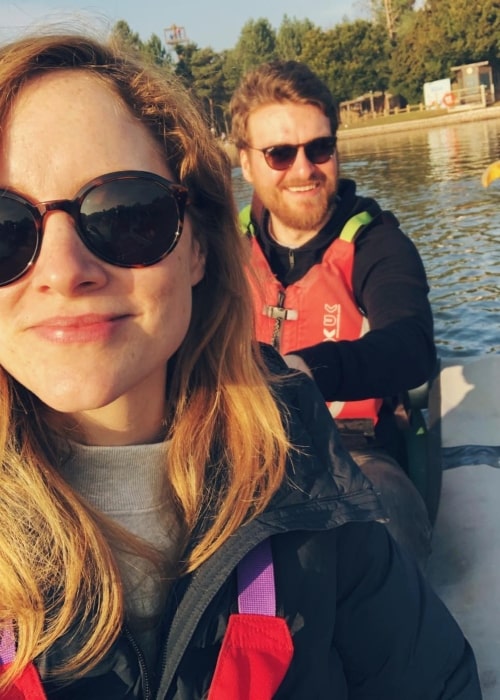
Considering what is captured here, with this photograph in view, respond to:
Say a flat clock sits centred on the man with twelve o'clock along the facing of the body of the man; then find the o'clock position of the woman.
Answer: The woman is roughly at 11 o'clock from the man.

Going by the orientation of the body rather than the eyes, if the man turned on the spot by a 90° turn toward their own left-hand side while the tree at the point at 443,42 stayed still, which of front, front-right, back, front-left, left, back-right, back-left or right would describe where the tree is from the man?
back-left

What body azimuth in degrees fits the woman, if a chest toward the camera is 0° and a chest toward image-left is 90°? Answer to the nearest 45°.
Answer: approximately 0°

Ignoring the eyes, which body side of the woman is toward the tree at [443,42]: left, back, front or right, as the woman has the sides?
back

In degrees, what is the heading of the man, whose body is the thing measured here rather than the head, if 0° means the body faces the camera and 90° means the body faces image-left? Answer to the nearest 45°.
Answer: approximately 45°

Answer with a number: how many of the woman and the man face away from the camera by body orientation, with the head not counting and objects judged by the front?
0

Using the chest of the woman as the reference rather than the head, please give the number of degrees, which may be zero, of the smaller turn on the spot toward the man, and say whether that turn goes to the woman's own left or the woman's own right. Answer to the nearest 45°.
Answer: approximately 180°

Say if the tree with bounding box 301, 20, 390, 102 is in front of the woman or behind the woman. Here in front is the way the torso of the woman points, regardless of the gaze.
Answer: behind

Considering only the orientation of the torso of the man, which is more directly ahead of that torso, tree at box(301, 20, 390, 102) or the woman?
the woman
